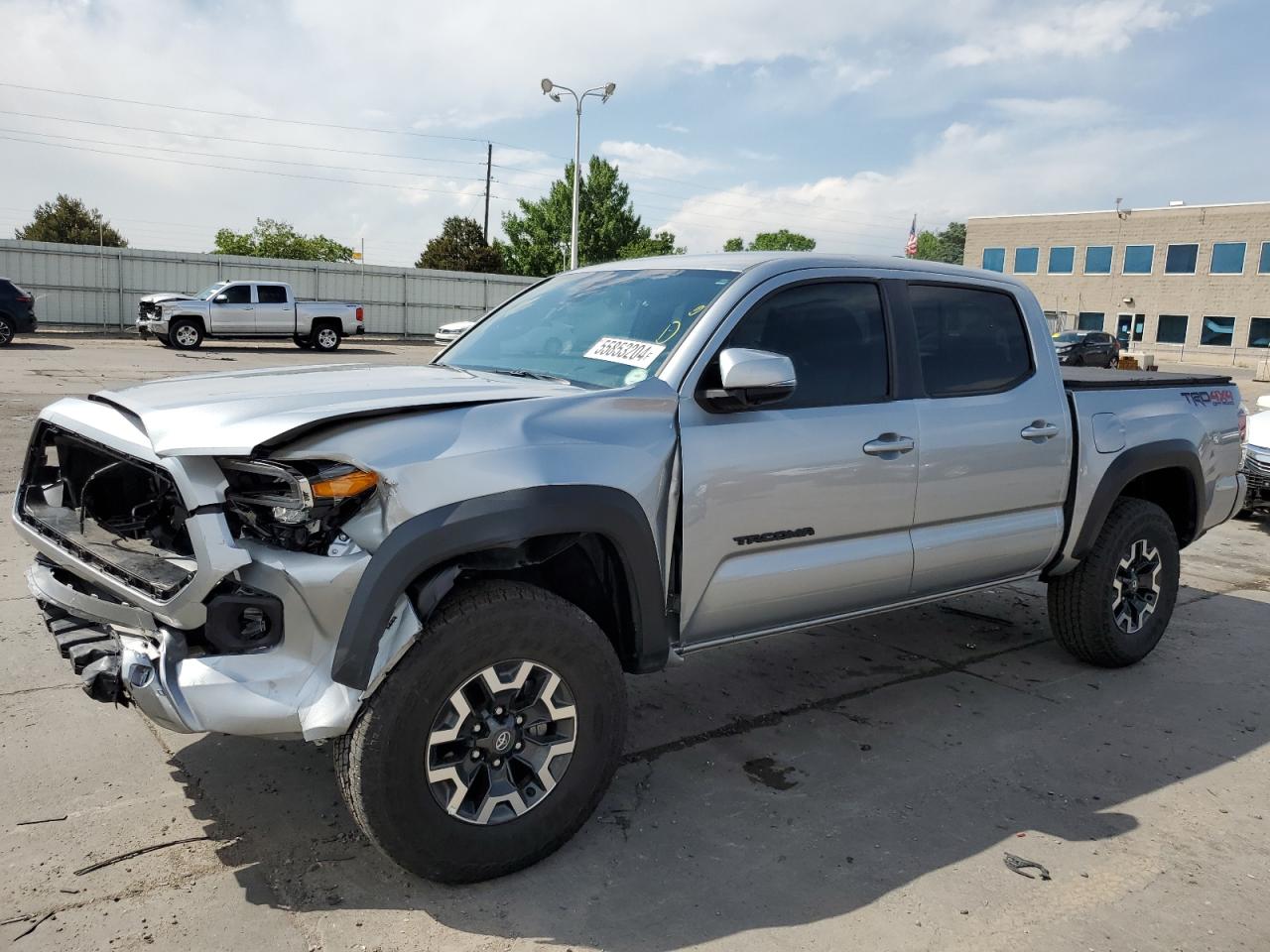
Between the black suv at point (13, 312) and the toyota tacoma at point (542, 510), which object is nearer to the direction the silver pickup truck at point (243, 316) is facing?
the black suv

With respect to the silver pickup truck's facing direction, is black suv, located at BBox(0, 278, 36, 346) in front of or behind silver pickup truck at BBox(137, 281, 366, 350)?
in front

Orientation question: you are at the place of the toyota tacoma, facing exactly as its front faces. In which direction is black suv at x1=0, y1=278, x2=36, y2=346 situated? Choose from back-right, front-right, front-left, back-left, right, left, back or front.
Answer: right

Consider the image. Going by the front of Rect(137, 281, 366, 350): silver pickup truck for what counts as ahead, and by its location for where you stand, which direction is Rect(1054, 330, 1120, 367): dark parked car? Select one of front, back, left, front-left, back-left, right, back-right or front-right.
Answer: back

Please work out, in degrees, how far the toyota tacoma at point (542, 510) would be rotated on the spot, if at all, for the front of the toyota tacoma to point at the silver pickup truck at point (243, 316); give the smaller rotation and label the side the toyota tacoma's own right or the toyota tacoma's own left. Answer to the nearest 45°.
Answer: approximately 90° to the toyota tacoma's own right

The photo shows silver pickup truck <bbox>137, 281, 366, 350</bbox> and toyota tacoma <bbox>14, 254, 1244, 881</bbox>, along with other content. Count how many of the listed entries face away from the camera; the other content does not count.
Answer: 0

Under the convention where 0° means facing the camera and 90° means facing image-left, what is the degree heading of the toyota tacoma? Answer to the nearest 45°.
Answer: approximately 45°

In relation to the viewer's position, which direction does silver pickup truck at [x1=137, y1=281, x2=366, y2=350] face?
facing to the left of the viewer
